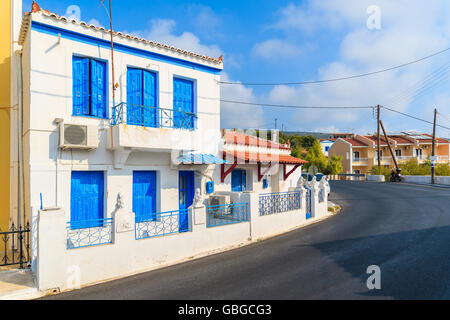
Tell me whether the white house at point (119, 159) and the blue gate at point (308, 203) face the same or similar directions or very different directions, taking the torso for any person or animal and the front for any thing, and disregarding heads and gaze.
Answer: same or similar directions

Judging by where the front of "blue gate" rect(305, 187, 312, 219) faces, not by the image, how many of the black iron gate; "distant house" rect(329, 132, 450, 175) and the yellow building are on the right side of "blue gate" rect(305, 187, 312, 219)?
2

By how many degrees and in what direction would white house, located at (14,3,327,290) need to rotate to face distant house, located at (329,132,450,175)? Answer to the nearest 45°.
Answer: approximately 90° to its left

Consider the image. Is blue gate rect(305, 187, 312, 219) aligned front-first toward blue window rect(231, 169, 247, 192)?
no

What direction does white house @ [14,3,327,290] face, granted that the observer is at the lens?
facing the viewer and to the right of the viewer

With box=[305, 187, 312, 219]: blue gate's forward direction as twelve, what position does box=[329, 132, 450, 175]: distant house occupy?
The distant house is roughly at 8 o'clock from the blue gate.

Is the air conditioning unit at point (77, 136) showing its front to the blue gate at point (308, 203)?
no

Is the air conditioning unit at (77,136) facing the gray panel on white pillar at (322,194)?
no

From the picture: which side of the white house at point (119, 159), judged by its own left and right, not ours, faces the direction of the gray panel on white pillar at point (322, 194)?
left

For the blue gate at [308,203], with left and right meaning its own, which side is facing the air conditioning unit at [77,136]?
right

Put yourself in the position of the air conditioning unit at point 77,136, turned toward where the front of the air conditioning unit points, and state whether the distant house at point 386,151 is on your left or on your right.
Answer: on your left

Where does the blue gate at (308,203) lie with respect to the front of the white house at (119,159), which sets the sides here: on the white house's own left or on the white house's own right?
on the white house's own left

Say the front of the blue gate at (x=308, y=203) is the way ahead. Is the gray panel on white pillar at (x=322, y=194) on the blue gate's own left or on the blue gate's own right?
on the blue gate's own left

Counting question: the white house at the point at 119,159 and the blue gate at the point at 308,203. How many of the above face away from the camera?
0

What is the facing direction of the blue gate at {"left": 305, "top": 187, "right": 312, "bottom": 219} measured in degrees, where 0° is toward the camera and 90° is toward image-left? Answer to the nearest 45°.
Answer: approximately 315°
